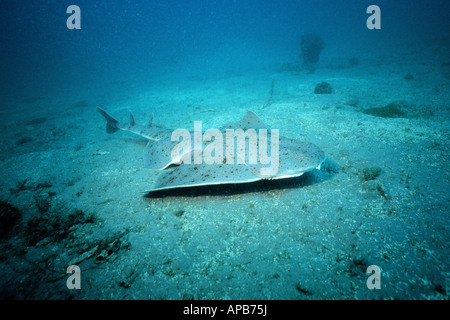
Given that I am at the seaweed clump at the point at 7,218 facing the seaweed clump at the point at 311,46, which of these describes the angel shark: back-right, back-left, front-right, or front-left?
front-right

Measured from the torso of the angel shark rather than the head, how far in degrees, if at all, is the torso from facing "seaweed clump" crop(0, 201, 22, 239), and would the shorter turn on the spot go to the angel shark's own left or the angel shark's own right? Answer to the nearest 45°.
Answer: approximately 135° to the angel shark's own right

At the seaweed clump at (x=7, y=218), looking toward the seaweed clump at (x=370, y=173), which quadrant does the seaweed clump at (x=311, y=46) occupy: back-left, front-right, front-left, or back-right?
front-left

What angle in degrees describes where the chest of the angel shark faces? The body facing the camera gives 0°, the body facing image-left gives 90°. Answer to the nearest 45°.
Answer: approximately 315°

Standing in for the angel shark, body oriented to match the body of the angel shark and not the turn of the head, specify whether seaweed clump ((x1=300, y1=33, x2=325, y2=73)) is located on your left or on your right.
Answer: on your left
